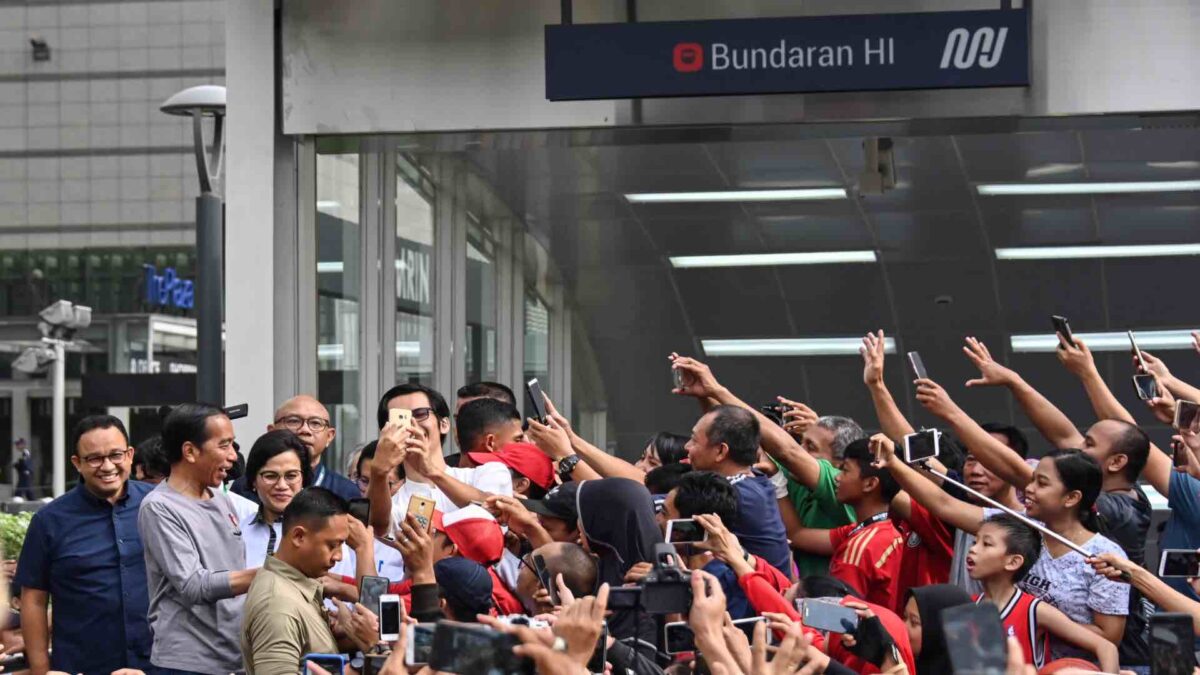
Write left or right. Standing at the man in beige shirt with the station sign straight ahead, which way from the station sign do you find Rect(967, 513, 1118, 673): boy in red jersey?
right

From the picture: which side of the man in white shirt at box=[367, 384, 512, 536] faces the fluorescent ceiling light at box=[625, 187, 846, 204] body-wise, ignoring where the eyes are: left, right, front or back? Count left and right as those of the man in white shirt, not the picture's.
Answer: back

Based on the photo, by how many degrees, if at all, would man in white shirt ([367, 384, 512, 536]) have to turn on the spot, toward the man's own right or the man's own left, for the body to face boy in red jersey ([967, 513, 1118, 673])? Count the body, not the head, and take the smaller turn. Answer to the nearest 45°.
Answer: approximately 90° to the man's own left

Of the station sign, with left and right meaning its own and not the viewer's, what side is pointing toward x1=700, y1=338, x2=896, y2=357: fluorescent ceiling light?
back

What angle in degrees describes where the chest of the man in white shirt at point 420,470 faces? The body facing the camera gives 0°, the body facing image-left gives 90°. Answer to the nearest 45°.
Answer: approximately 45°

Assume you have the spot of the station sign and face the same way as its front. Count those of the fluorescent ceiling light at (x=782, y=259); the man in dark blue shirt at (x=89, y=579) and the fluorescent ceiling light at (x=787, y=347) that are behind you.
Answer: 2

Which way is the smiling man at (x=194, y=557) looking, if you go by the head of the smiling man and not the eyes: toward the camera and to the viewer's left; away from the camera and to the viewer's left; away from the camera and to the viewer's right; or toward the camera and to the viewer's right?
toward the camera and to the viewer's right
